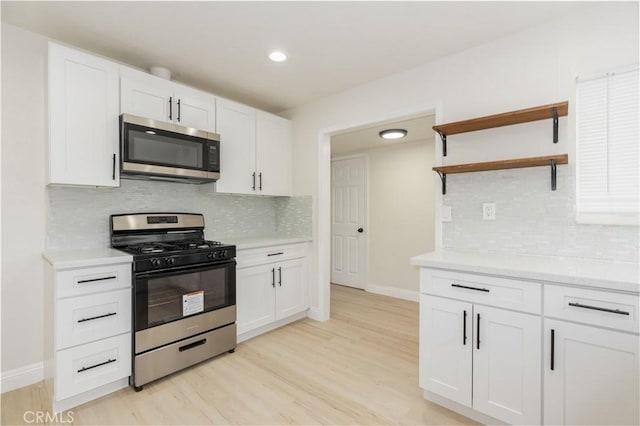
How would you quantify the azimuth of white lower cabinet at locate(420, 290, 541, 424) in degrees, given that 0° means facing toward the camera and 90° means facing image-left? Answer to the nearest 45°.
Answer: approximately 45°

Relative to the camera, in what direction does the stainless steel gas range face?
facing the viewer and to the right of the viewer

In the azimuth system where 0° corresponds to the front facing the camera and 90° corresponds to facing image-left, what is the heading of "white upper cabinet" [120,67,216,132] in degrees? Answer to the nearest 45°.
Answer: approximately 315°

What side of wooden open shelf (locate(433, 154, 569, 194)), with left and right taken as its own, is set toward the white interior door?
right

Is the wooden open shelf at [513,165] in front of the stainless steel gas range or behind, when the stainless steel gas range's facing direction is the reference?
in front

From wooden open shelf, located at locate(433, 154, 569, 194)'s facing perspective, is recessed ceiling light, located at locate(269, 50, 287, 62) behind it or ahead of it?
ahead

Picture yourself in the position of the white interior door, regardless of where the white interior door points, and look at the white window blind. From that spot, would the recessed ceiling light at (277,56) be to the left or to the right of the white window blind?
right
